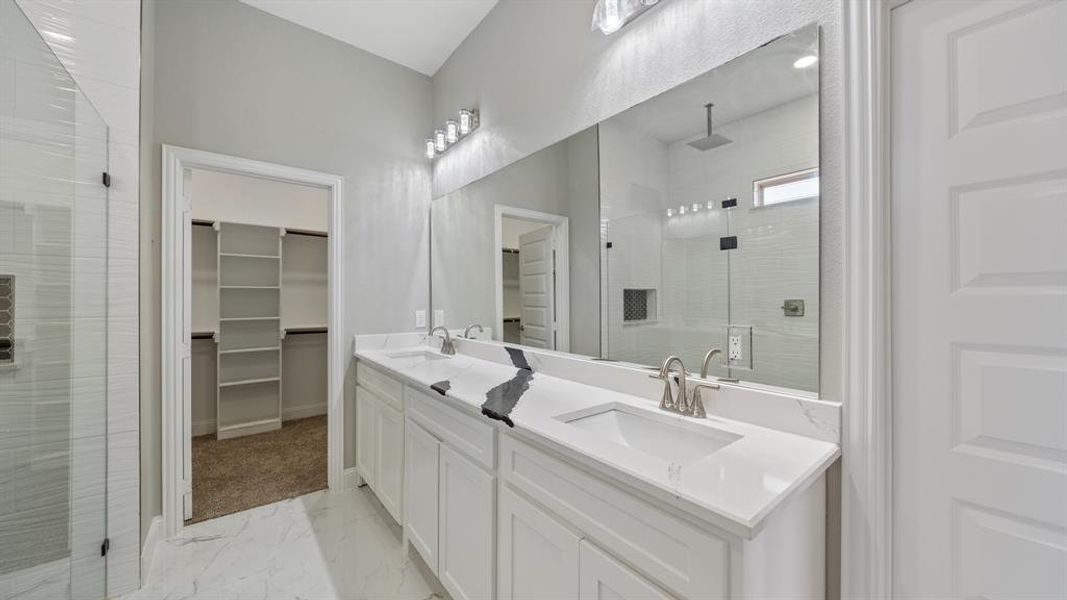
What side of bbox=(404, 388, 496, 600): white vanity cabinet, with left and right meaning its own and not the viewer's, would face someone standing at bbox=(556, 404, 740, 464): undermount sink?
left

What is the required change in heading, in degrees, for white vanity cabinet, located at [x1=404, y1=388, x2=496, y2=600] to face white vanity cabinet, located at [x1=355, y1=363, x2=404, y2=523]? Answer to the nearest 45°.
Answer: approximately 90° to its right

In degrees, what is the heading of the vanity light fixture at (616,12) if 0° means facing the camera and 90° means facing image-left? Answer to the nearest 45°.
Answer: approximately 45°

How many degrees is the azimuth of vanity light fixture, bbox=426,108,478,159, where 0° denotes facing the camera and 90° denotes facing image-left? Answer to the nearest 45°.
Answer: approximately 45°

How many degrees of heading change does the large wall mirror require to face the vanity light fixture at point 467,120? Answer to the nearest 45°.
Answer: approximately 90° to its right

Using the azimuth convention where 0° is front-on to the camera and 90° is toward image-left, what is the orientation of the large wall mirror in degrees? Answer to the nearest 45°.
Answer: approximately 45°

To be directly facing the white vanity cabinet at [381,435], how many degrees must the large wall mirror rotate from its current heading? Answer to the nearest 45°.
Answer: approximately 45° to its right

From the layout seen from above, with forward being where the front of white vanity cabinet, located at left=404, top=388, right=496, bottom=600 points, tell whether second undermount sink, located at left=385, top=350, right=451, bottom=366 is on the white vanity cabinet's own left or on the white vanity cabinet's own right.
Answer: on the white vanity cabinet's own right
